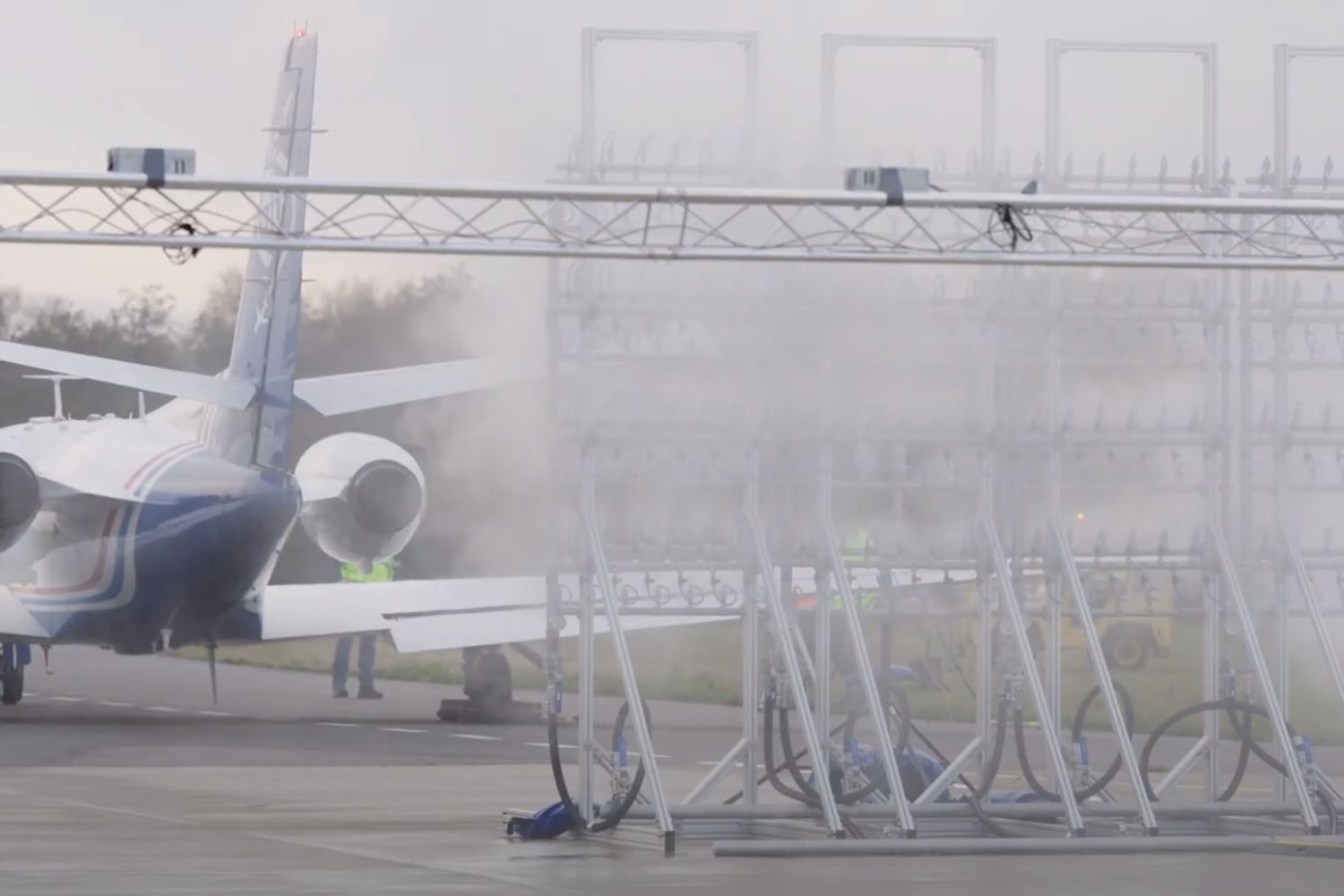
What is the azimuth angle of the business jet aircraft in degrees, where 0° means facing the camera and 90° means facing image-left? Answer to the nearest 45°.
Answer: approximately 135°

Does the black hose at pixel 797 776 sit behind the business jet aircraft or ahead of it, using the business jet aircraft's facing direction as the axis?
behind

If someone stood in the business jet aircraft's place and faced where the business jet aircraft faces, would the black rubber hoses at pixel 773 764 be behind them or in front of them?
behind
